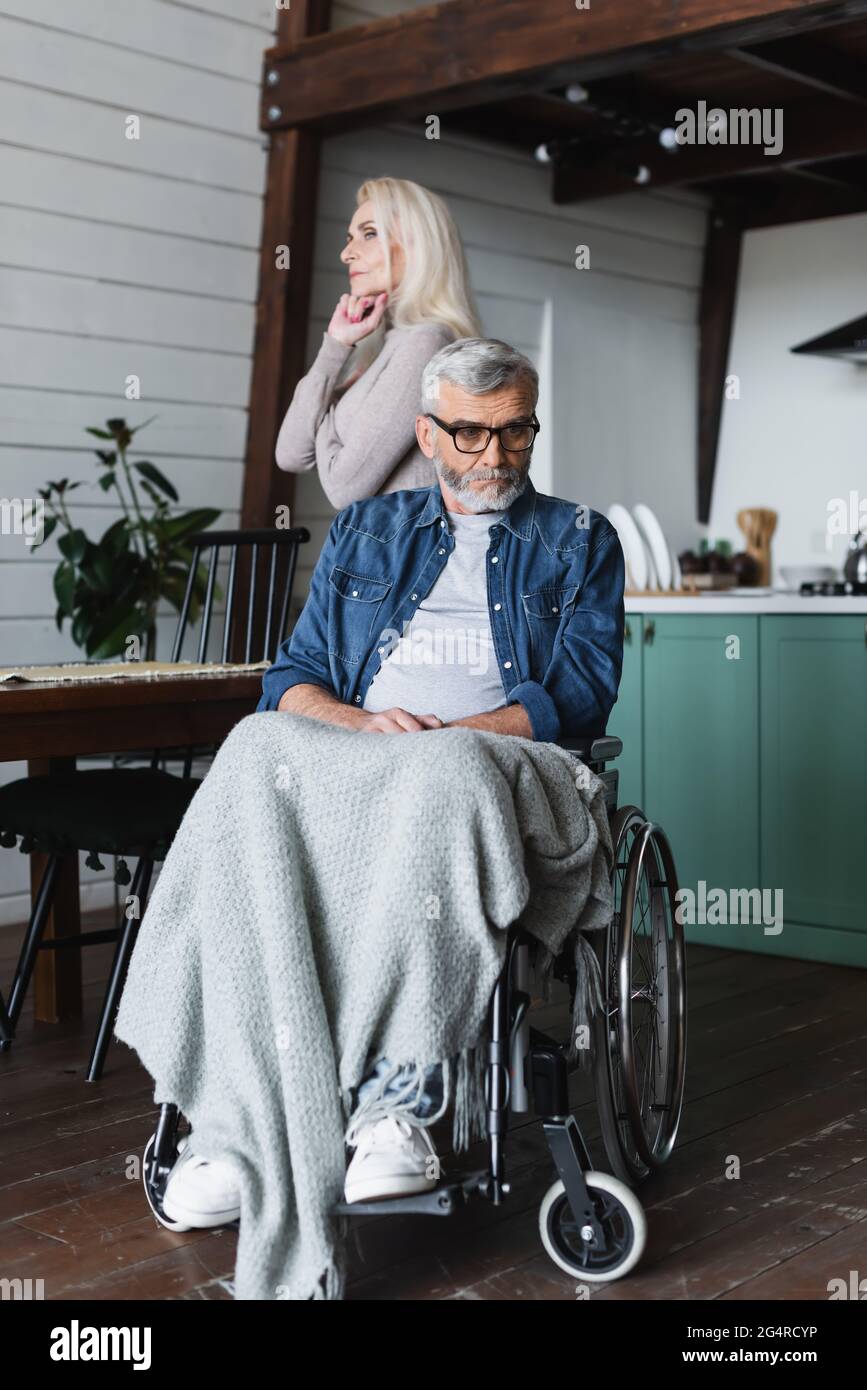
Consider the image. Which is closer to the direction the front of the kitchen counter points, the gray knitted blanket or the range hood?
the gray knitted blanket

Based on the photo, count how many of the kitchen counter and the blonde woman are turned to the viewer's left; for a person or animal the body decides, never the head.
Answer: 1

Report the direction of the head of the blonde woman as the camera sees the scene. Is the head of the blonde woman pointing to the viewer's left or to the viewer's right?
to the viewer's left

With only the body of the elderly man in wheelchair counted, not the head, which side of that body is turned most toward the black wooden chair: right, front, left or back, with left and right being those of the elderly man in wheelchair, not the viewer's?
right

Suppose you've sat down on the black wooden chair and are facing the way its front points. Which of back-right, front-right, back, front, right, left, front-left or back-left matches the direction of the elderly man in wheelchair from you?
left

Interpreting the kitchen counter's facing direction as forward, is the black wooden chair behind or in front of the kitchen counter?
in front

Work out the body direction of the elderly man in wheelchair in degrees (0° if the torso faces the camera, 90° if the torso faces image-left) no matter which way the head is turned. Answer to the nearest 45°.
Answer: approximately 45°

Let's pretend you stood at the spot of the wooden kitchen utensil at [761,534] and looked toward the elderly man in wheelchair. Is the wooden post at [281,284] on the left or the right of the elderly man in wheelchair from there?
right

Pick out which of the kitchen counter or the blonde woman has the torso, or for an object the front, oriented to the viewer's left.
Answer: the blonde woman

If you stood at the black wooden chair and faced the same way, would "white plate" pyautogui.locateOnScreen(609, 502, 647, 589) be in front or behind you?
behind

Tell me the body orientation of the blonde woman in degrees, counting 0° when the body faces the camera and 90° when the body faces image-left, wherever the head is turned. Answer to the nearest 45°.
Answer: approximately 90°

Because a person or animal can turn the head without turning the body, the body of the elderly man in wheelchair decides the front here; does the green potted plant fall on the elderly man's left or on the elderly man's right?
on the elderly man's right
